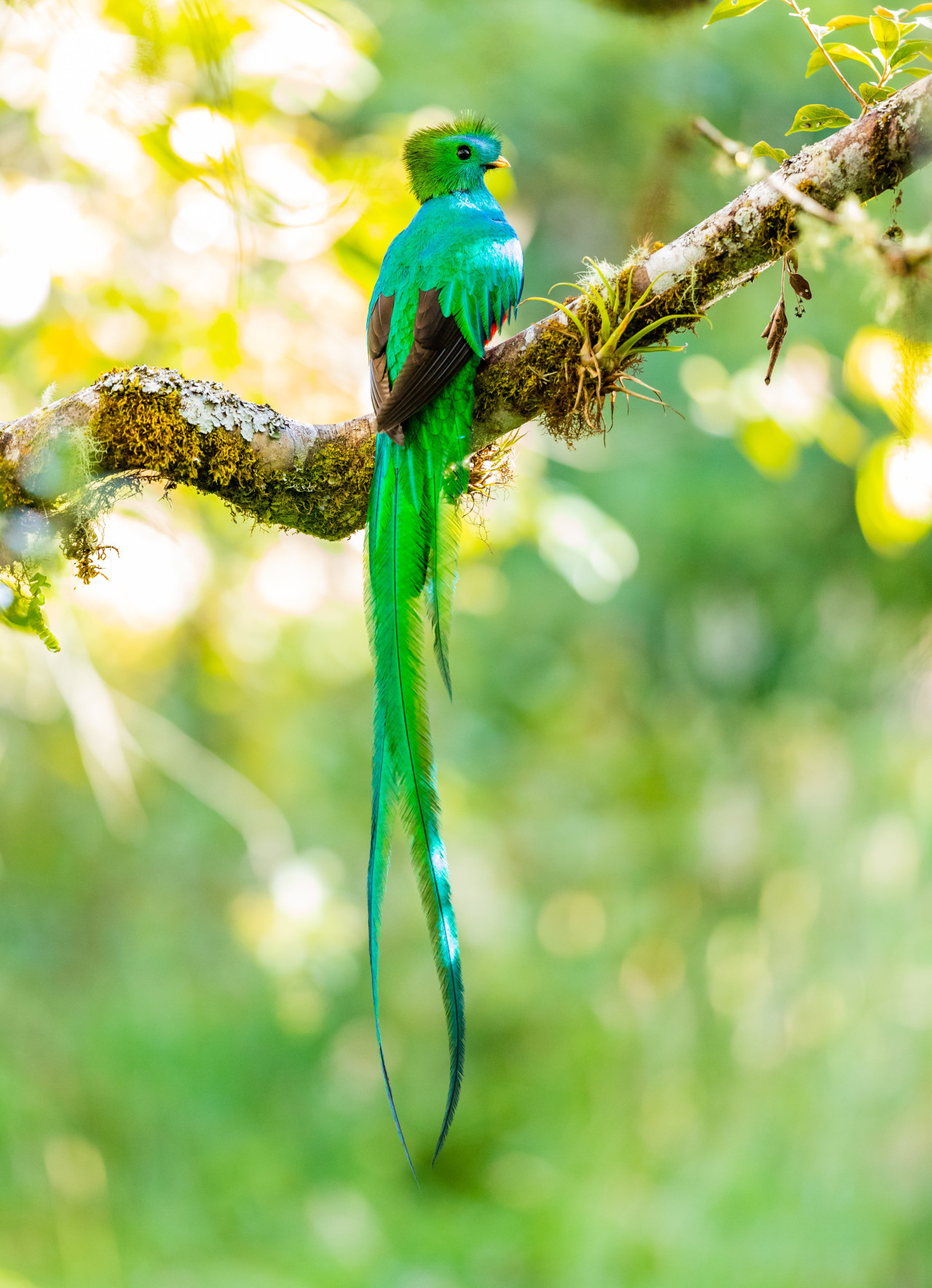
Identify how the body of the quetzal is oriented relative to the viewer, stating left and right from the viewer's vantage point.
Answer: facing away from the viewer and to the right of the viewer
